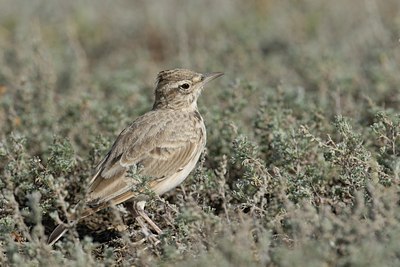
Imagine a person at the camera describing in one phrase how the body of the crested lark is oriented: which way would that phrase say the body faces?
to the viewer's right
